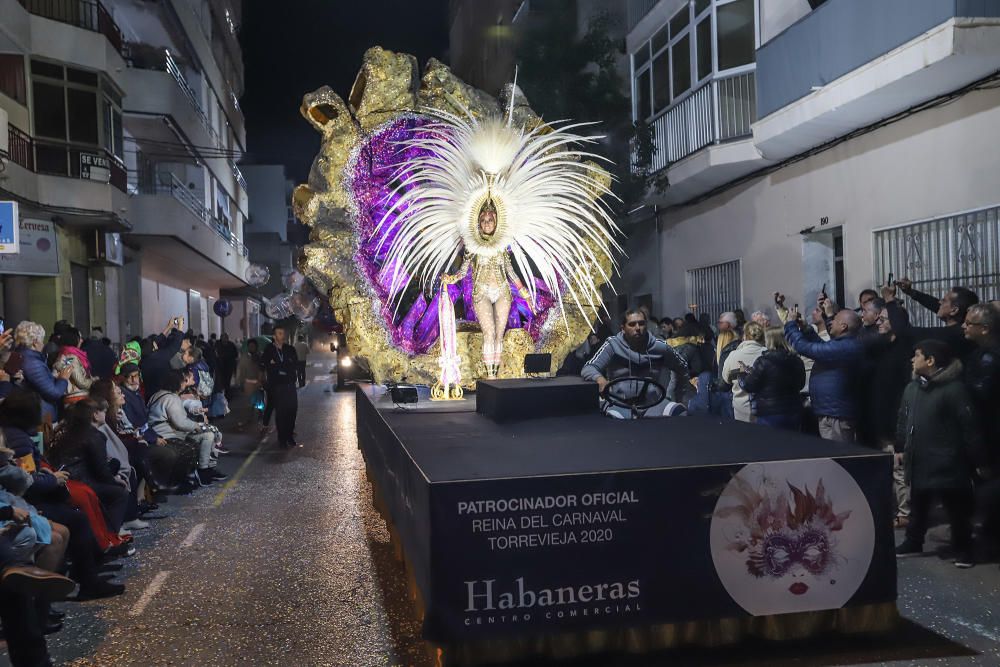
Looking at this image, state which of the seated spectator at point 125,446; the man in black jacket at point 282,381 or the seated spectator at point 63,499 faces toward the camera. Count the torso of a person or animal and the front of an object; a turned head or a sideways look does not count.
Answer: the man in black jacket

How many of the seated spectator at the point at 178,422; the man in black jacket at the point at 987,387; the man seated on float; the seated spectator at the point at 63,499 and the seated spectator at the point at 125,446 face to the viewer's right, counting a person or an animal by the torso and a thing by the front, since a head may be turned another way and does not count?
3

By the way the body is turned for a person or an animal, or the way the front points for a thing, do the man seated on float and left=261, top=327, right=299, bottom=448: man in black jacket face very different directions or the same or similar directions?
same or similar directions

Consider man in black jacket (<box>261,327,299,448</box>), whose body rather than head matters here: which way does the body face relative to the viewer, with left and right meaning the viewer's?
facing the viewer

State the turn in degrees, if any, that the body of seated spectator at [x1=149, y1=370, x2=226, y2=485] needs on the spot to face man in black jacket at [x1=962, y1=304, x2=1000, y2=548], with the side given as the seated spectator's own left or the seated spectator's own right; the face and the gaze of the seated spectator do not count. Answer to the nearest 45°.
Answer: approximately 45° to the seated spectator's own right

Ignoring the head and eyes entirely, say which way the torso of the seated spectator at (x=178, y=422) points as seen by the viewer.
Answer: to the viewer's right

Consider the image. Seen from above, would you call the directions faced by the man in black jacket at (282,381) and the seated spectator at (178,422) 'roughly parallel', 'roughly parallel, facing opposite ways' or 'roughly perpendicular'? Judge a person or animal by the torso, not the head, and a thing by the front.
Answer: roughly perpendicular

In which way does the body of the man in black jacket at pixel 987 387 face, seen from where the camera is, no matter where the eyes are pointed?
to the viewer's left

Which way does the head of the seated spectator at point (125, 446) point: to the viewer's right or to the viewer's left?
to the viewer's right

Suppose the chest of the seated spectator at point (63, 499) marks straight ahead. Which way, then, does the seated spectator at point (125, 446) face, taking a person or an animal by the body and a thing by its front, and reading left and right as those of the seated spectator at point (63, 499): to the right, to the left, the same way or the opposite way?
the same way

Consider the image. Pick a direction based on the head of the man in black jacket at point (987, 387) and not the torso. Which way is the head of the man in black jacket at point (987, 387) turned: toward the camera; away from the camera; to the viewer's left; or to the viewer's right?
to the viewer's left

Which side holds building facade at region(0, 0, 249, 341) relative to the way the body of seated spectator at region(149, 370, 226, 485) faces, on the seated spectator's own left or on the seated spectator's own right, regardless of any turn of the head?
on the seated spectator's own left

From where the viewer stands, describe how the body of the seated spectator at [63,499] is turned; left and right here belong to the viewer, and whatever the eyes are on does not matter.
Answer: facing to the right of the viewer

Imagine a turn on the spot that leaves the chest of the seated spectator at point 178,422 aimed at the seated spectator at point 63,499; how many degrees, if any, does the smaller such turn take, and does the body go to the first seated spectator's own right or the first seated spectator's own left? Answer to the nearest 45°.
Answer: approximately 90° to the first seated spectator's own right

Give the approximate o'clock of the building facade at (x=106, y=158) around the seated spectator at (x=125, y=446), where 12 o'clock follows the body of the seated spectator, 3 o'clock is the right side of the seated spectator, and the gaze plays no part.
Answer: The building facade is roughly at 9 o'clock from the seated spectator.

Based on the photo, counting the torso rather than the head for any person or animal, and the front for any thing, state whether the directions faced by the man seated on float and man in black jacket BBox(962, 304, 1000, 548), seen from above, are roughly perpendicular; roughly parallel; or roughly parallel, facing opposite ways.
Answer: roughly perpendicular

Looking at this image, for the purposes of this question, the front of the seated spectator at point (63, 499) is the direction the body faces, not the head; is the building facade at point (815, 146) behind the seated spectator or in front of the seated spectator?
in front

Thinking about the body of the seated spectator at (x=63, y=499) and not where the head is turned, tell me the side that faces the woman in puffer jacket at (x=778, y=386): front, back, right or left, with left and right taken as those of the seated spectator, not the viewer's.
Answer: front
